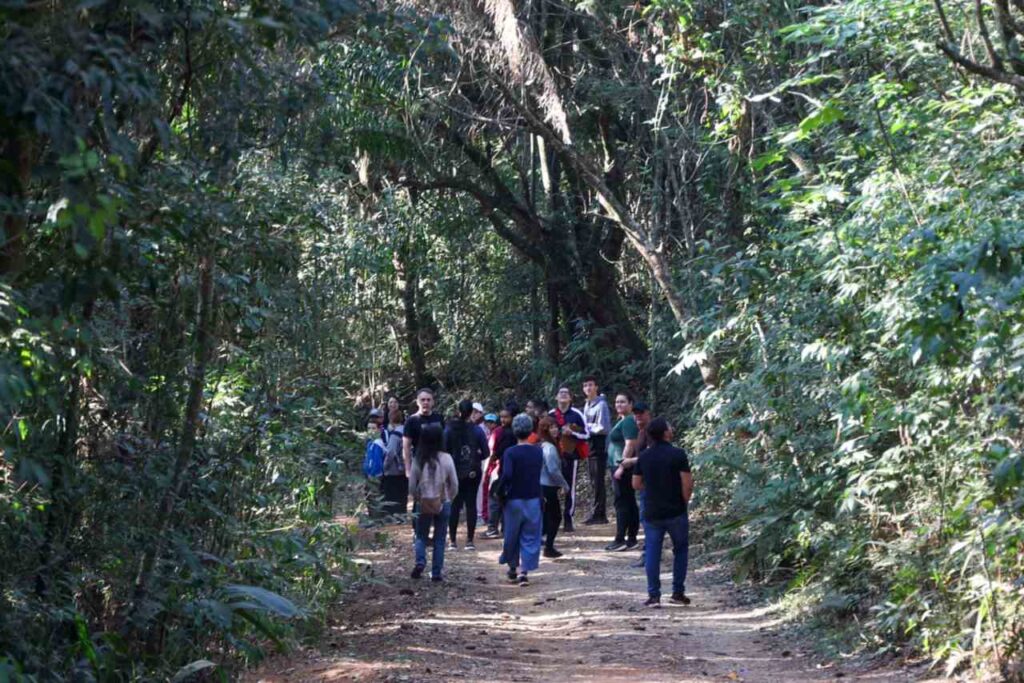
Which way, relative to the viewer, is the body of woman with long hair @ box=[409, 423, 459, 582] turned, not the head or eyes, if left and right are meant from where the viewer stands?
facing away from the viewer

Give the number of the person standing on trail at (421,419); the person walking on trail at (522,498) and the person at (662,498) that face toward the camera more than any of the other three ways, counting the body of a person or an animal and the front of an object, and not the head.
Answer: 1

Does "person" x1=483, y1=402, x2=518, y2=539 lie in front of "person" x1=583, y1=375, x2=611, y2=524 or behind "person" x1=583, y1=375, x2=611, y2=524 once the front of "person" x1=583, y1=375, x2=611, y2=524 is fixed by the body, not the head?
in front

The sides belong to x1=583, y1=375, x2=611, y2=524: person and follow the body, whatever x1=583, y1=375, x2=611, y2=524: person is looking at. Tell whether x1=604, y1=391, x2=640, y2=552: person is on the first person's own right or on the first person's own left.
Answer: on the first person's own left

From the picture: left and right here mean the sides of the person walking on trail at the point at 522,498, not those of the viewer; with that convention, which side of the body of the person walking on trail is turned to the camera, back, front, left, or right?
back

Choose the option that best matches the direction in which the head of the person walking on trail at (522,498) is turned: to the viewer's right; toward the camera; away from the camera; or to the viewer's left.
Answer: away from the camera

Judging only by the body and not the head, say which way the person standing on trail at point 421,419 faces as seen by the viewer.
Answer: toward the camera

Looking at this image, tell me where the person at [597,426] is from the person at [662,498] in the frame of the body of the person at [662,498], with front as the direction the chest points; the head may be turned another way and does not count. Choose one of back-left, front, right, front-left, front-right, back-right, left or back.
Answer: front

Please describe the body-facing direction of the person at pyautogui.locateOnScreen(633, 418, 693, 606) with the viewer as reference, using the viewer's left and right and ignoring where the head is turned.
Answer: facing away from the viewer

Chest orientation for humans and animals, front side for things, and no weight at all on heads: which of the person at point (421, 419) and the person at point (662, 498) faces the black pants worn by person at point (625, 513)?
the person at point (662, 498)

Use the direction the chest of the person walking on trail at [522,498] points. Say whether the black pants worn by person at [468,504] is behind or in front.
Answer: in front

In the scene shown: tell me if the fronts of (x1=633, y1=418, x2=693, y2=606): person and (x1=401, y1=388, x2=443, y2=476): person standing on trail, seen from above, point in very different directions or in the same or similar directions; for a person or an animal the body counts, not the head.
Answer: very different directions

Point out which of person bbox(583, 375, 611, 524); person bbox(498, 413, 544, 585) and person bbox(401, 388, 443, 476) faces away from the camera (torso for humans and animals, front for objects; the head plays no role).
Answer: person bbox(498, 413, 544, 585)

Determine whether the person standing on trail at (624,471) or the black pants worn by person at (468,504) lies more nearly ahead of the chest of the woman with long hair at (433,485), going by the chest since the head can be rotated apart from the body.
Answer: the black pants worn by person

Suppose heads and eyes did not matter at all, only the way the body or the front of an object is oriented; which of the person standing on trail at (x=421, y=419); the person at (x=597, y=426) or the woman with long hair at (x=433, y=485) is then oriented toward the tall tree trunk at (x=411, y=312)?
the woman with long hair

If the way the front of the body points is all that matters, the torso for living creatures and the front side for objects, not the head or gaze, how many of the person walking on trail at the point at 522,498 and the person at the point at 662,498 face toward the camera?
0
